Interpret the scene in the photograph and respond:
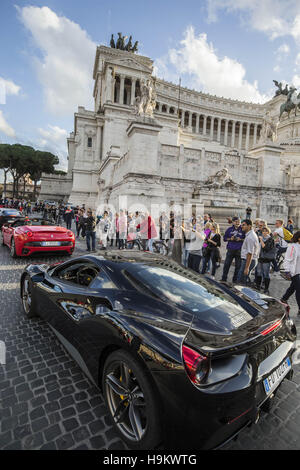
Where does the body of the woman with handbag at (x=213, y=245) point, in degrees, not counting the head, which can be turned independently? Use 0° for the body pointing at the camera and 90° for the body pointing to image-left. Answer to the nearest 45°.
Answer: approximately 45°

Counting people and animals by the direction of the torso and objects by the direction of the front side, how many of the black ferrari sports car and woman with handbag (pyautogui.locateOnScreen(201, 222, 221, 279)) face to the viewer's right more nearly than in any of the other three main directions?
0

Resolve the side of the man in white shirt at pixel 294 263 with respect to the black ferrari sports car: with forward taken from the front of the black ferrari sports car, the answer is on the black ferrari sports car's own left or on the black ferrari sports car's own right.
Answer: on the black ferrari sports car's own right

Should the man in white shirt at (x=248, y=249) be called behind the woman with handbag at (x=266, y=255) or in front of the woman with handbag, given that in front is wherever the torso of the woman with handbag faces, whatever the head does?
in front

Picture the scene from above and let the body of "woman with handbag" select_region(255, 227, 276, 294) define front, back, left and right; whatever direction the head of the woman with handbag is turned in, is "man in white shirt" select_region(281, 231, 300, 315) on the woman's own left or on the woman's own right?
on the woman's own left

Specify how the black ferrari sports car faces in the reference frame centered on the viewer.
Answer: facing away from the viewer and to the left of the viewer

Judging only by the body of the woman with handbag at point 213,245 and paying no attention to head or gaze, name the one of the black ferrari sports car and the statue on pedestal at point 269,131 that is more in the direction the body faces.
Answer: the black ferrari sports car
